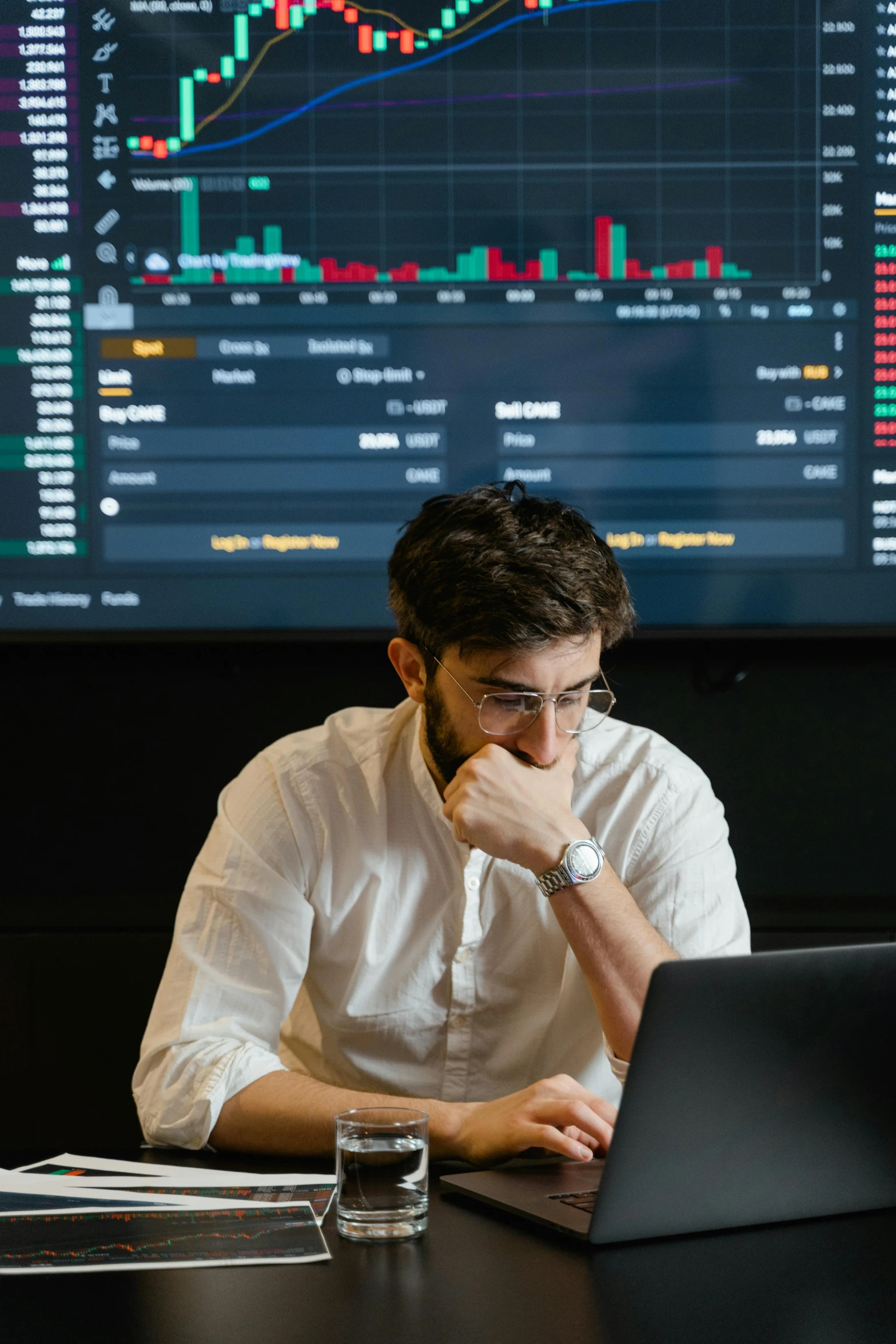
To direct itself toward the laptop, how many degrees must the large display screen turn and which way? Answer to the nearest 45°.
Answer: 0° — it already faces it

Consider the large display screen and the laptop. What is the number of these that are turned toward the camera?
1

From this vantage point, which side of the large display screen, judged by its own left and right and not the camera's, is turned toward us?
front

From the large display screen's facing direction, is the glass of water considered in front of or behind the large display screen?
in front

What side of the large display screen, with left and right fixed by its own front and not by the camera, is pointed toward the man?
front

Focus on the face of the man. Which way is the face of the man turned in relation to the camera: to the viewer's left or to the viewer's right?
to the viewer's right

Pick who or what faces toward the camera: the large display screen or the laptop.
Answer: the large display screen

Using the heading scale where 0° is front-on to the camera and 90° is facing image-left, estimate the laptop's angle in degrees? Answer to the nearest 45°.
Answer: approximately 135°
